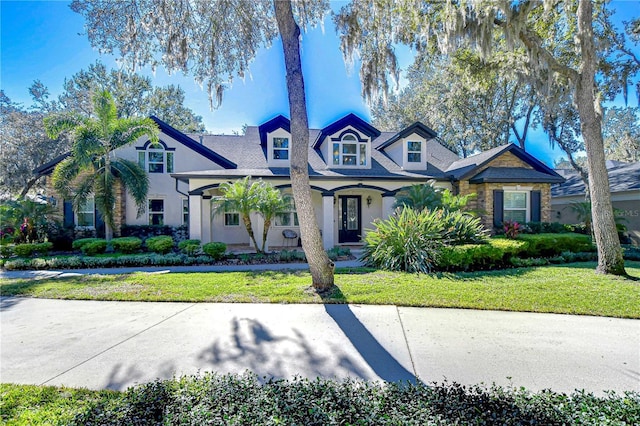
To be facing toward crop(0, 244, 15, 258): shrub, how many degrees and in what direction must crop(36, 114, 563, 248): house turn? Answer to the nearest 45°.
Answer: approximately 90° to its right

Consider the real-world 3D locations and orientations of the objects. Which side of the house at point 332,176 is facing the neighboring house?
left

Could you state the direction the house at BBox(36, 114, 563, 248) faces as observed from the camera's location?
facing the viewer

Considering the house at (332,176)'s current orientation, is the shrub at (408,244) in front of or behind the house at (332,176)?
in front

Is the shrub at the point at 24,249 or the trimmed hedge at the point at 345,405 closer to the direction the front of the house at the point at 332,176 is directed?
the trimmed hedge

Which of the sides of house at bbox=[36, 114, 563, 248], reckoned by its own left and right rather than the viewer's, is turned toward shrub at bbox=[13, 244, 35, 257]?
right

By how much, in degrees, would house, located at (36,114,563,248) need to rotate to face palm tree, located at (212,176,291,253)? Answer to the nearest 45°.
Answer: approximately 45° to its right

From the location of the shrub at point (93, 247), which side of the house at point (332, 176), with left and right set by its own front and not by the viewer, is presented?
right
